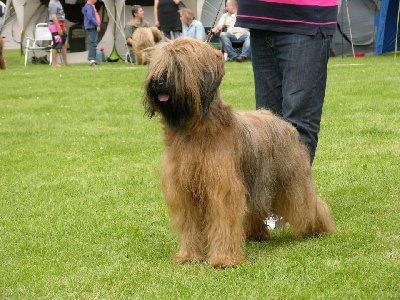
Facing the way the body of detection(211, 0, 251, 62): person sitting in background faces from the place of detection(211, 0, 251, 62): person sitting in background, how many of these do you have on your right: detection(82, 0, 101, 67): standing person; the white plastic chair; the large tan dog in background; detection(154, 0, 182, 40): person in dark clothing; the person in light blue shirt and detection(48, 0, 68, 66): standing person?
6

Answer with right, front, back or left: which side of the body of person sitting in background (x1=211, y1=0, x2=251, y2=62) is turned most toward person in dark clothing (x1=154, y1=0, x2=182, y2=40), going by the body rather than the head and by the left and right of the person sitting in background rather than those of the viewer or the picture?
right

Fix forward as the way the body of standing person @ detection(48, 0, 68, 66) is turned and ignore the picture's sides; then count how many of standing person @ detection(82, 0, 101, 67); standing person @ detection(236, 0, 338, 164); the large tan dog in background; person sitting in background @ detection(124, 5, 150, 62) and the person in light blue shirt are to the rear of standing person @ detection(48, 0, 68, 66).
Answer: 0

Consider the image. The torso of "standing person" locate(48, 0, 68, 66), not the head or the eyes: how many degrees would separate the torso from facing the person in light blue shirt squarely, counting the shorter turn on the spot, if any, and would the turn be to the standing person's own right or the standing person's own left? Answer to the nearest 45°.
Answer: approximately 45° to the standing person's own left

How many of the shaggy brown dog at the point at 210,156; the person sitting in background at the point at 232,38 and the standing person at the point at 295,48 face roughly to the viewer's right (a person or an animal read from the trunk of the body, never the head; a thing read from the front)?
0

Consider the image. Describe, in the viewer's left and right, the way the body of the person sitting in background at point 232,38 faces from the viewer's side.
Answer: facing the viewer

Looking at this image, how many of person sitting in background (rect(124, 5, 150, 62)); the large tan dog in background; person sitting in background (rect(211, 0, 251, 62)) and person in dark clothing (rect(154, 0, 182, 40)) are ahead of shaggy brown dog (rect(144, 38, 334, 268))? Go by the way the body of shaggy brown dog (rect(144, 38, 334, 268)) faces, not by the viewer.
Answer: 0

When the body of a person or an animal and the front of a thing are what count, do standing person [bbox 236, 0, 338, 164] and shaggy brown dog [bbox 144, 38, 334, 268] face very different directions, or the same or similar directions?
same or similar directions

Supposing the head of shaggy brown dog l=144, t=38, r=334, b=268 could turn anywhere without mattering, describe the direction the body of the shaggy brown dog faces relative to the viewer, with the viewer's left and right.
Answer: facing the viewer and to the left of the viewer

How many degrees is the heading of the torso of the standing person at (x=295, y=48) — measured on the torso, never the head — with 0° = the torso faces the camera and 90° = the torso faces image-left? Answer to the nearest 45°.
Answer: approximately 45°

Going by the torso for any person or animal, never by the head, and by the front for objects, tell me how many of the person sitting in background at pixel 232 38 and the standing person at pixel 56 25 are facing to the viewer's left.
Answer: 0

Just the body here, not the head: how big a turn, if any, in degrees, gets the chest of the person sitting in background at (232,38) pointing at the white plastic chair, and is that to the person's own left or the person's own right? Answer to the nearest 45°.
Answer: approximately 90° to the person's own right

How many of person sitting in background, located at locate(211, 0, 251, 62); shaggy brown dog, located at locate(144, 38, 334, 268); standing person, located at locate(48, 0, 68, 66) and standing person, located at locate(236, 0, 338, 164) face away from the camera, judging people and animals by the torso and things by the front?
0

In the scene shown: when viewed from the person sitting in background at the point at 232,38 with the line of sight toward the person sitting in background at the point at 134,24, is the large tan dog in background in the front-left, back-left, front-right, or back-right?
front-left

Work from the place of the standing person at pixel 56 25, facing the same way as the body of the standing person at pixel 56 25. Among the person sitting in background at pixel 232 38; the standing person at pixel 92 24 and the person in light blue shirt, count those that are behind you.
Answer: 0

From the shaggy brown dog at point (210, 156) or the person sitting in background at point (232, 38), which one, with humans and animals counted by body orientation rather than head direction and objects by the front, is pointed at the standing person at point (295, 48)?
the person sitting in background
